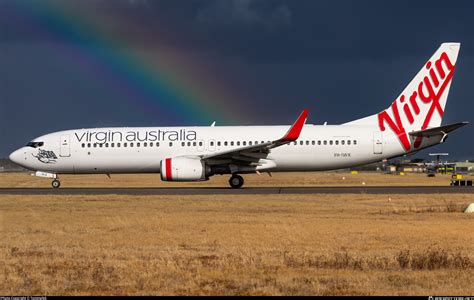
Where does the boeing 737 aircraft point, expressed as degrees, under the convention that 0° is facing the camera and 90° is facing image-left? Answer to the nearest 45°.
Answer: approximately 90°
